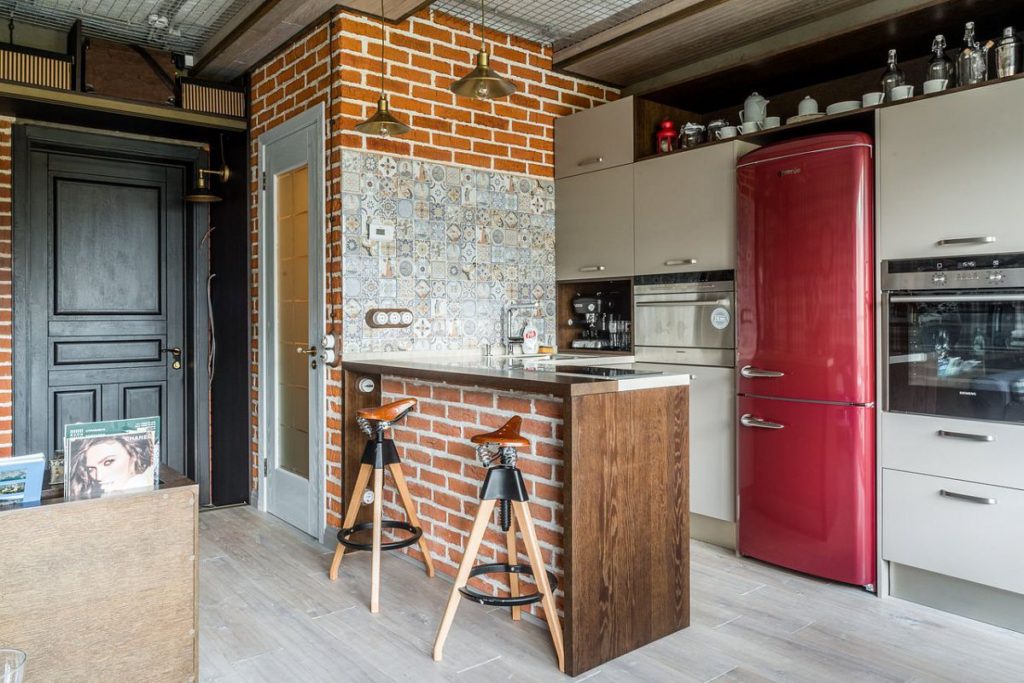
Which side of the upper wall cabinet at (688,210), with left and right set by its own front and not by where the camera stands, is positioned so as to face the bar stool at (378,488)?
front

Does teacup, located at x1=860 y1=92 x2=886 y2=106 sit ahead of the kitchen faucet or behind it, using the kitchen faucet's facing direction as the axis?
ahead

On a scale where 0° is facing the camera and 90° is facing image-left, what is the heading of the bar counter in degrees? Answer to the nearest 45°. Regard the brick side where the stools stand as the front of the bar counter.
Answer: approximately 45°

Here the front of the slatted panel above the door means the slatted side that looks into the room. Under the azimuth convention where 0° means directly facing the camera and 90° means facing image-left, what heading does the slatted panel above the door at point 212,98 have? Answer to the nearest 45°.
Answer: approximately 315°

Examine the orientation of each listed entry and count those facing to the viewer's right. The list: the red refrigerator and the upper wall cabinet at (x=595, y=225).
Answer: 0

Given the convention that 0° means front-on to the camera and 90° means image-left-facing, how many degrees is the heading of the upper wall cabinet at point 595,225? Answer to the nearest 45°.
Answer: approximately 45°

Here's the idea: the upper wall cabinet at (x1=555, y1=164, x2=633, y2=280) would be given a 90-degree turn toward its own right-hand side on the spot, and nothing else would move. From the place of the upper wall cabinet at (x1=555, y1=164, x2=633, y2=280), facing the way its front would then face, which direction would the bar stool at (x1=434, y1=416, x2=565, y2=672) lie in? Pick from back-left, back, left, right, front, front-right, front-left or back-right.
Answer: back-left

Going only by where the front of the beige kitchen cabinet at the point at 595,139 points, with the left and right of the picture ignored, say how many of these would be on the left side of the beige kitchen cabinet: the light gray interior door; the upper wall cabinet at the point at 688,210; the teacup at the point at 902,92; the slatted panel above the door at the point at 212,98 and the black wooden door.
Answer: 2

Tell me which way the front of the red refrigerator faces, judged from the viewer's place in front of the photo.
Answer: facing the viewer and to the left of the viewer

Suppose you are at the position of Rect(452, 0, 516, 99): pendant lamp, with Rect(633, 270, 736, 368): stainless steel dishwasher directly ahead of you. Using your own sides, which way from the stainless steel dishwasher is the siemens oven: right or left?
right

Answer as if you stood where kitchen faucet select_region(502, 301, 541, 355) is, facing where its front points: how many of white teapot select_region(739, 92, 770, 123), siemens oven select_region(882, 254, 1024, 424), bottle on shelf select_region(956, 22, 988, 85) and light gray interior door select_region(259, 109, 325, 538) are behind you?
1

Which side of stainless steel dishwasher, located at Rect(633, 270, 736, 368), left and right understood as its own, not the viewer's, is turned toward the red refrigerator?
left
